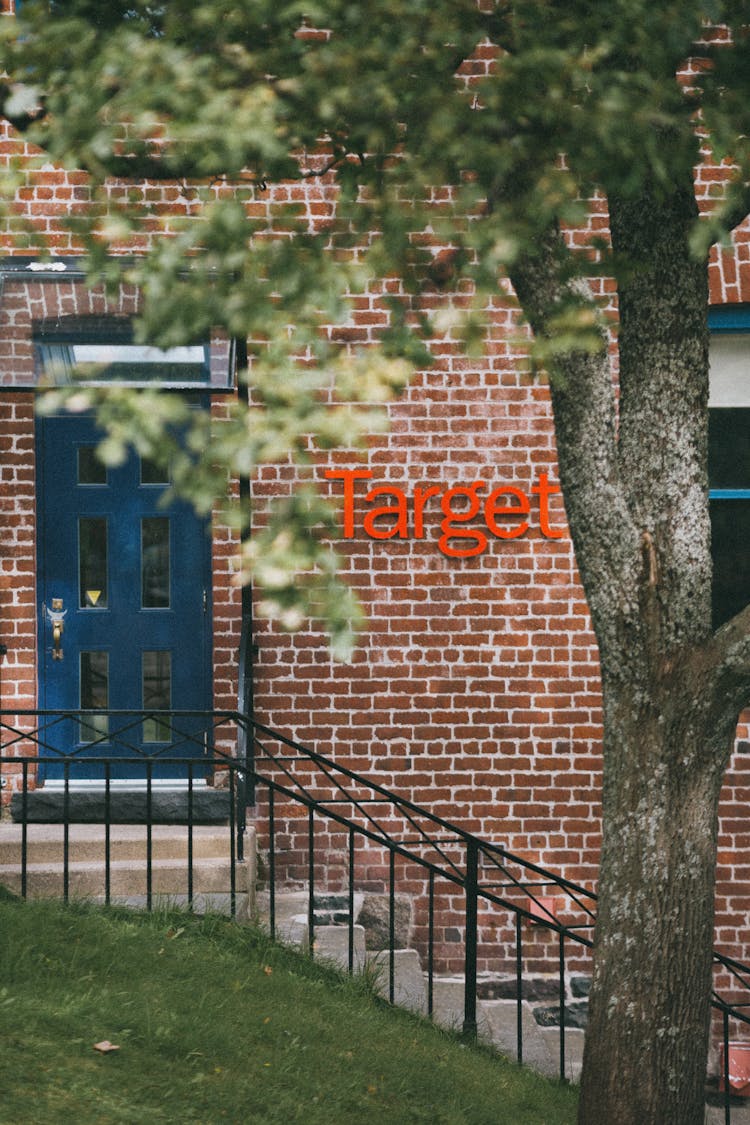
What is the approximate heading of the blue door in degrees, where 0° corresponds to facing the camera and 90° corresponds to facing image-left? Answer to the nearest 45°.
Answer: approximately 0°

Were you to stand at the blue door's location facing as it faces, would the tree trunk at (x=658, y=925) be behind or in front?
in front

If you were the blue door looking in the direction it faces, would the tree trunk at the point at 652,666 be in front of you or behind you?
in front
